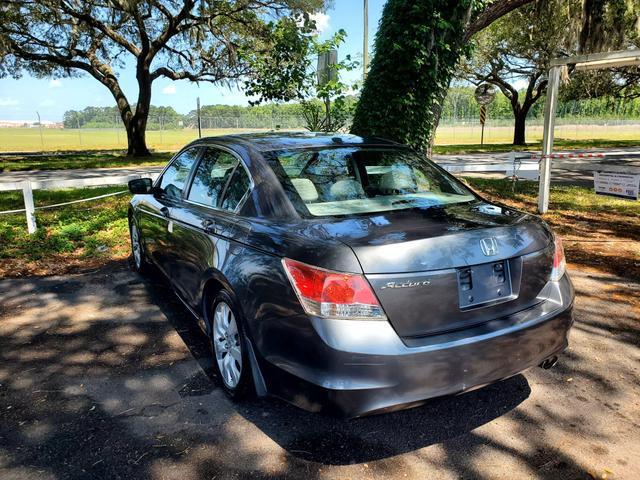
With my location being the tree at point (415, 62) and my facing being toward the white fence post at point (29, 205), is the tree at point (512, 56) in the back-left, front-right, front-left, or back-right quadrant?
back-right

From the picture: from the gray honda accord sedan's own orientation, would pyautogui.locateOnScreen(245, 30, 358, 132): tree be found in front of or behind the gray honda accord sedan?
in front

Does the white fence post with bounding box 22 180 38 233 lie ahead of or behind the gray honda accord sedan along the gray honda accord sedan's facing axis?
ahead

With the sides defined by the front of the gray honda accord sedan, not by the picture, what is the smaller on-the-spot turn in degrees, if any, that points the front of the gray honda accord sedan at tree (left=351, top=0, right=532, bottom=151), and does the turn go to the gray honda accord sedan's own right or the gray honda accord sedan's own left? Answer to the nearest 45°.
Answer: approximately 45° to the gray honda accord sedan's own right

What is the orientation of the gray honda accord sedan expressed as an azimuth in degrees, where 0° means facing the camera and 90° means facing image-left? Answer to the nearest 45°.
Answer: approximately 135°

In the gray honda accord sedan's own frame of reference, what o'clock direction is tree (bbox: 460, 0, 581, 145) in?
The tree is roughly at 2 o'clock from the gray honda accord sedan.
